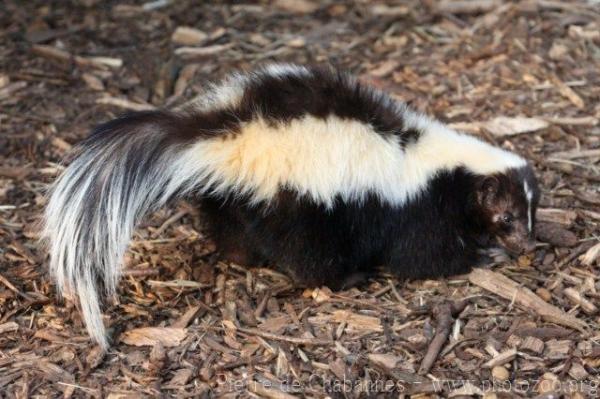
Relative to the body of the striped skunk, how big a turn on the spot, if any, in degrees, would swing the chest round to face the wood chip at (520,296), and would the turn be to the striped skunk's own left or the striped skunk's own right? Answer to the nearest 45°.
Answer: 0° — it already faces it

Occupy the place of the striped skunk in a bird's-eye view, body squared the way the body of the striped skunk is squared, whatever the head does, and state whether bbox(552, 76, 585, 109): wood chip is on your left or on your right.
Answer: on your left

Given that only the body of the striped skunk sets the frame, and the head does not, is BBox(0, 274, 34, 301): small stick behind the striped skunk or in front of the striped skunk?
behind

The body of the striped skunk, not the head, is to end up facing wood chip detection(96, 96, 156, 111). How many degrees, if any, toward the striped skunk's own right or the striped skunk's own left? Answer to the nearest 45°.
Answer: approximately 135° to the striped skunk's own left

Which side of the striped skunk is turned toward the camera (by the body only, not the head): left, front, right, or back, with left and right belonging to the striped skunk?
right

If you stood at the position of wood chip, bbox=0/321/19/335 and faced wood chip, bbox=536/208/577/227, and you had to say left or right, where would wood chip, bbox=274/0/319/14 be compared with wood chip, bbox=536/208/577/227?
left

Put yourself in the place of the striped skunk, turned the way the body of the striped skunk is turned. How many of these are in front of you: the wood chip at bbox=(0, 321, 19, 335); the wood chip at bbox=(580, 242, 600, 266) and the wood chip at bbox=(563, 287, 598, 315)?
2

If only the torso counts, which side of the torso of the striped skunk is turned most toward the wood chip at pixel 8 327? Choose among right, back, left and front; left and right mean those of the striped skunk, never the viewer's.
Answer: back

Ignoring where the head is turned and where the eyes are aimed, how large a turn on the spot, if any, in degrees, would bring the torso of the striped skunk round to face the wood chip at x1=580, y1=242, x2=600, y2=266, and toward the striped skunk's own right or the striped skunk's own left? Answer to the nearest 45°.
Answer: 0° — it already faces it

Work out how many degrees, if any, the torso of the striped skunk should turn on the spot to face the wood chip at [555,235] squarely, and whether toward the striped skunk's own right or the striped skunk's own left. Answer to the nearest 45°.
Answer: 0° — it already faces it
